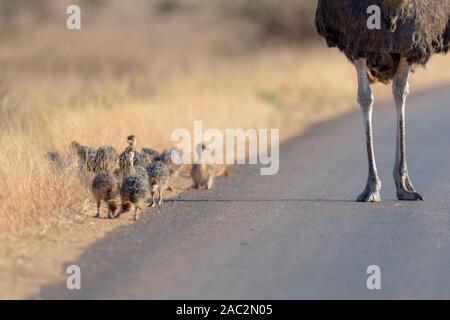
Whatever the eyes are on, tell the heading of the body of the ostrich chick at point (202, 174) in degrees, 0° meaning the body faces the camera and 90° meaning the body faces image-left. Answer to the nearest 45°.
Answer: approximately 0°
